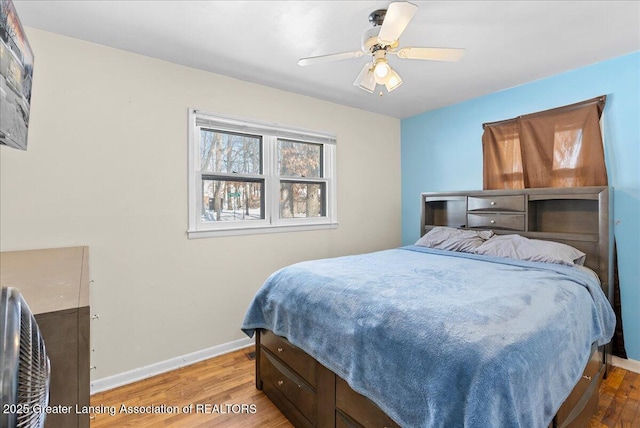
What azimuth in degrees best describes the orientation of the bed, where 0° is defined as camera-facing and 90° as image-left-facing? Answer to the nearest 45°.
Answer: approximately 45°

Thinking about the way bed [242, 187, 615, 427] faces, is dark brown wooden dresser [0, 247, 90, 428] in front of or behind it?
in front

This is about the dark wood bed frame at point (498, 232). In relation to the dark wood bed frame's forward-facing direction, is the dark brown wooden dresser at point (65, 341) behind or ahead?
ahead

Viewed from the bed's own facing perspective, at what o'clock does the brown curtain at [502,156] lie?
The brown curtain is roughly at 5 o'clock from the bed.

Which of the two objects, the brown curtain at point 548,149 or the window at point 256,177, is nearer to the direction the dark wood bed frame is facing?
the window

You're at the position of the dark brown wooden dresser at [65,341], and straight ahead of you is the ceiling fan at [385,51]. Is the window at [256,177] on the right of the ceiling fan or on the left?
left

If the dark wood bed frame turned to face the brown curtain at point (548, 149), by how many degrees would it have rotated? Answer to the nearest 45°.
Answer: approximately 180°

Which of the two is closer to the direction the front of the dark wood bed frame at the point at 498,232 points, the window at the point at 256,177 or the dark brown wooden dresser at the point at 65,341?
the dark brown wooden dresser
